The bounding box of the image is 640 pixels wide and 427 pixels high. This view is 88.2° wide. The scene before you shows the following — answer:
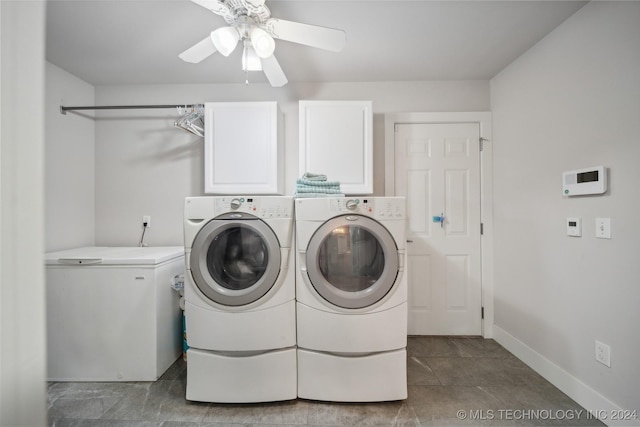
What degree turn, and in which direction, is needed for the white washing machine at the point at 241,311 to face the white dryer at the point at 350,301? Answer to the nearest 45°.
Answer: approximately 90° to its left

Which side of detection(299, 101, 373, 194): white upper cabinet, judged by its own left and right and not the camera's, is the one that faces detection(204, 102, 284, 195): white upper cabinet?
right

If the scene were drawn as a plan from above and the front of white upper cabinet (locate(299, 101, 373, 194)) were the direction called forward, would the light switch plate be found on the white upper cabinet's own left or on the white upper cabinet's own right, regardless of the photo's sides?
on the white upper cabinet's own left
